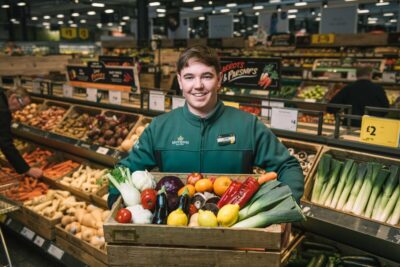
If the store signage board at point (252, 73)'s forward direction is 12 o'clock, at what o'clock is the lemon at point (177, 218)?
The lemon is roughly at 12 o'clock from the store signage board.

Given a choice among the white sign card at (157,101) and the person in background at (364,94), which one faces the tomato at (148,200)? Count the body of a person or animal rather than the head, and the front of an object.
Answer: the white sign card

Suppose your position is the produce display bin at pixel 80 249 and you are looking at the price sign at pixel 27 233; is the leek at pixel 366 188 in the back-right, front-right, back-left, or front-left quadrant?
back-right

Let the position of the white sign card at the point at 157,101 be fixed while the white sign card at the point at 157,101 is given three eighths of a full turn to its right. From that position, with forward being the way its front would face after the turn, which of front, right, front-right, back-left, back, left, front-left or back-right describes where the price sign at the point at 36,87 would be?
front

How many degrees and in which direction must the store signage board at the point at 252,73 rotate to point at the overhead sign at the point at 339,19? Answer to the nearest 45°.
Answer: approximately 180°

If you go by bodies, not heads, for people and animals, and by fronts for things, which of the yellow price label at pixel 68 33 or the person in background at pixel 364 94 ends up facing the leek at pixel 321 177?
the yellow price label

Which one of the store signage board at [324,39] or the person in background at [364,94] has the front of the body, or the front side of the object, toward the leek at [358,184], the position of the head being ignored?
the store signage board

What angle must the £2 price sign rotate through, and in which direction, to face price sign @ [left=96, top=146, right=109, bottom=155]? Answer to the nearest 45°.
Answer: approximately 90° to its right

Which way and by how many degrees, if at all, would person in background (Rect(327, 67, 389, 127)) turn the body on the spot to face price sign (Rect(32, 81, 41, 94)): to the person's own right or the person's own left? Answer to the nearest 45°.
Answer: approximately 90° to the person's own left
